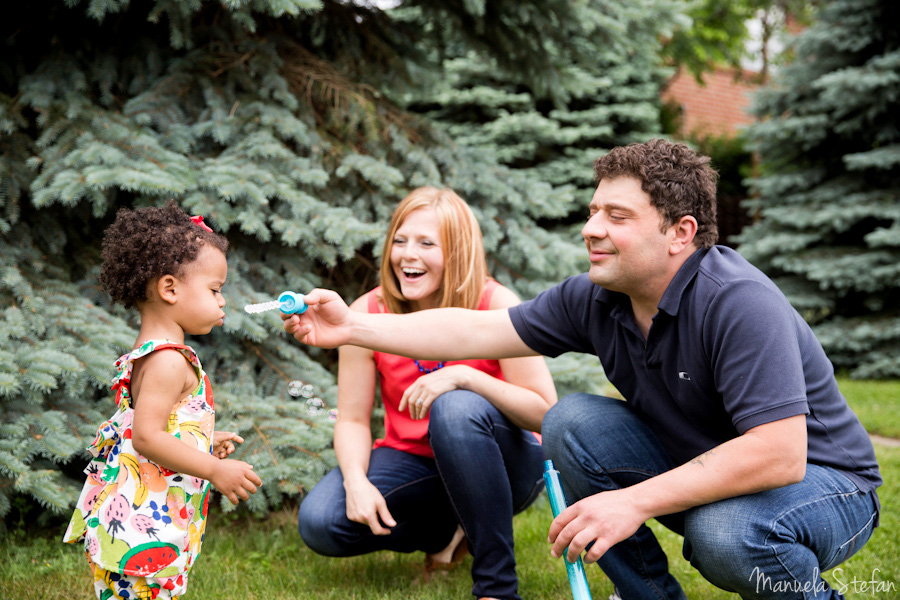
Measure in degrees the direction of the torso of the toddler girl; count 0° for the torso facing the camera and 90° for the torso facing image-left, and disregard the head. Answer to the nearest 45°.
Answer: approximately 270°

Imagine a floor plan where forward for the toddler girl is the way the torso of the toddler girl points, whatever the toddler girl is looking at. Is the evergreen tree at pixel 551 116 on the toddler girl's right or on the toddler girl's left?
on the toddler girl's left

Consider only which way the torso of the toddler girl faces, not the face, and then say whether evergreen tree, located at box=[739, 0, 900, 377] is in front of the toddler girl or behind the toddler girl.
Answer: in front

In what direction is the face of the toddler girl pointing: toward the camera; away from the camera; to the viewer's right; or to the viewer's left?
to the viewer's right

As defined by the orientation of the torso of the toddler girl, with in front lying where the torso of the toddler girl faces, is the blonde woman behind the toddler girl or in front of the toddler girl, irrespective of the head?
in front

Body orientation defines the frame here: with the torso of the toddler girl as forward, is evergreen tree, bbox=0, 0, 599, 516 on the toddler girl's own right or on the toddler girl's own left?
on the toddler girl's own left
